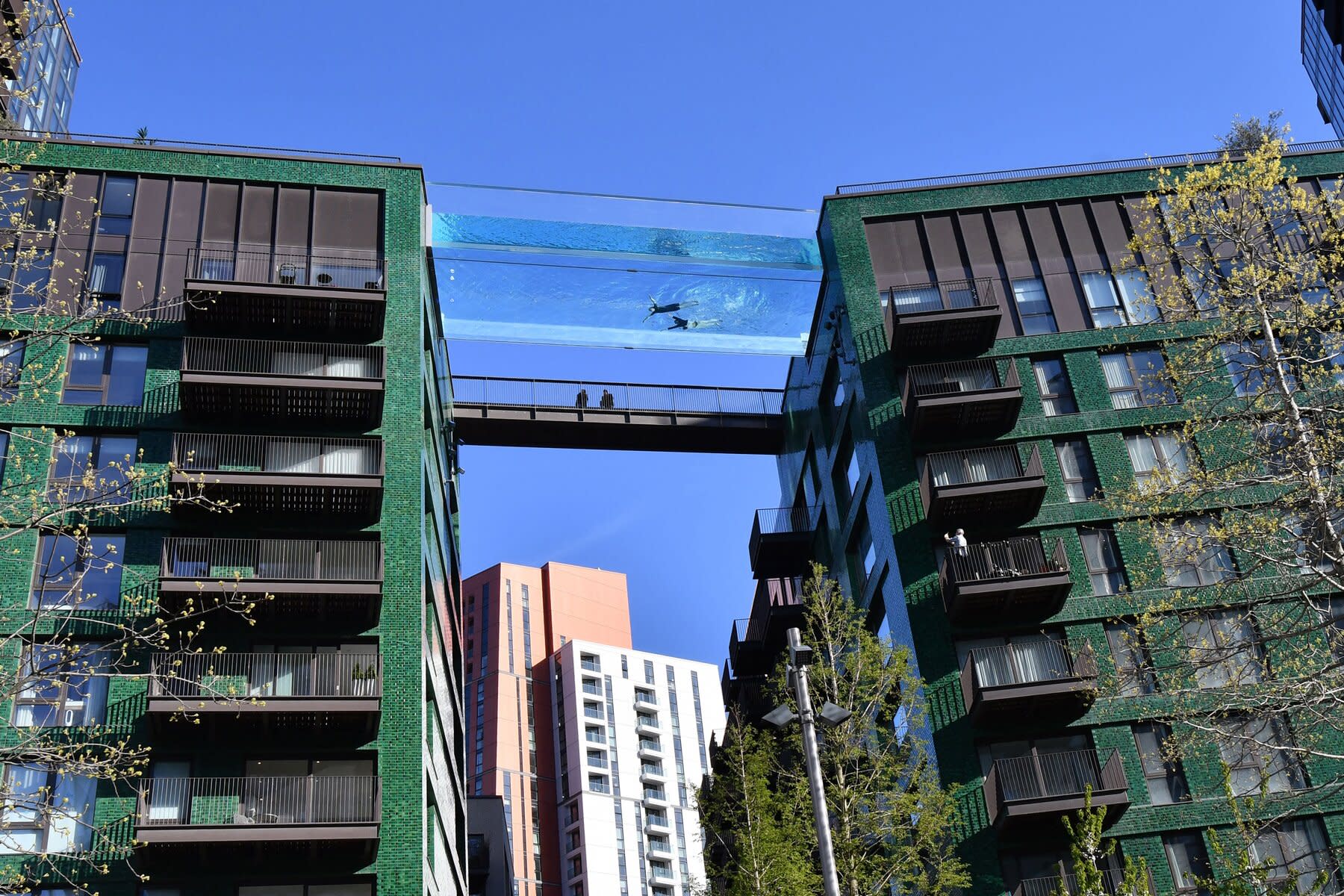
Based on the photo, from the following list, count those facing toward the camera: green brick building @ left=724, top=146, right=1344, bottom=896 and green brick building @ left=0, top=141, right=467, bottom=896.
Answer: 2

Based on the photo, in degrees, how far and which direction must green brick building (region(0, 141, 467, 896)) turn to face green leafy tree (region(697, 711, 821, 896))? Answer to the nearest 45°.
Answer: approximately 90° to its left

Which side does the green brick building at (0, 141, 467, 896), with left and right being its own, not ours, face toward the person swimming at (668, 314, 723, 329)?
left

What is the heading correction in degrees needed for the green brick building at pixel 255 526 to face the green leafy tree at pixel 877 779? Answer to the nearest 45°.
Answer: approximately 90° to its left

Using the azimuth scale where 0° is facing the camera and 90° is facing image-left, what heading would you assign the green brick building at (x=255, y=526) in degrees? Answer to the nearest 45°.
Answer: approximately 0°
